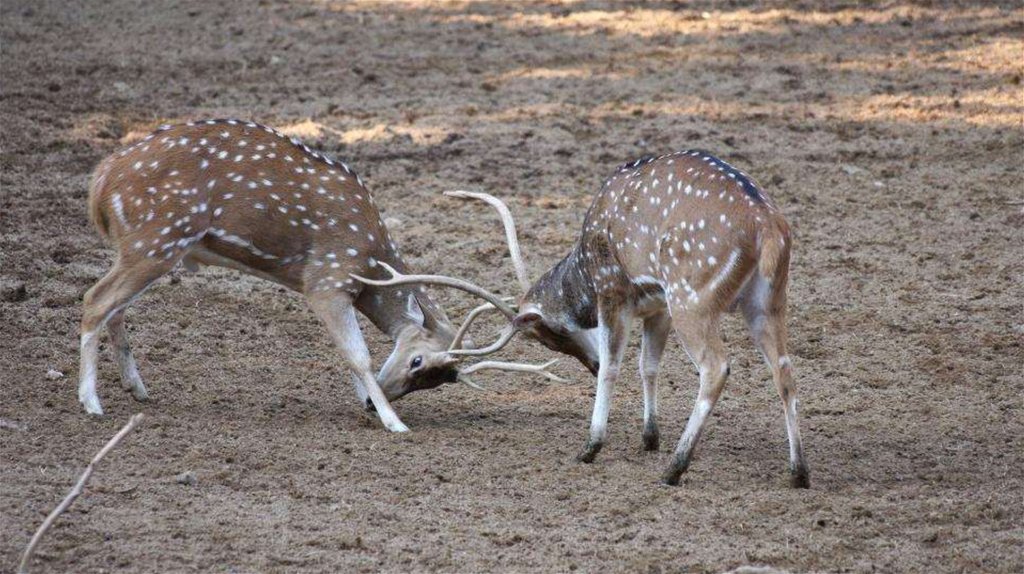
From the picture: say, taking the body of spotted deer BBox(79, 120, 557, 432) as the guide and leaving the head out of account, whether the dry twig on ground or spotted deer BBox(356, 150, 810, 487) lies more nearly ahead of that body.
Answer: the spotted deer

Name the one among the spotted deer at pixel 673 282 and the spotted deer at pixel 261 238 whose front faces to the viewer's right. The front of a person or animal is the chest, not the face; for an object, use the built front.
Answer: the spotted deer at pixel 261 238

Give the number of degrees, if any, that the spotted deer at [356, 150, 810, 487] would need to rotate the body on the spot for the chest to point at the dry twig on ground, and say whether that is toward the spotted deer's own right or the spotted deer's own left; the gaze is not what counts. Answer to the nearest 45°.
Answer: approximately 90° to the spotted deer's own left

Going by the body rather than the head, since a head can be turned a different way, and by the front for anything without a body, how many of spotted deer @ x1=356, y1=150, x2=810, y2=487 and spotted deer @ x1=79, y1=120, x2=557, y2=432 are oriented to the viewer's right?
1

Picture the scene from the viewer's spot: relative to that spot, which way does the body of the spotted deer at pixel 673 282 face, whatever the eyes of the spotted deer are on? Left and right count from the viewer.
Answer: facing away from the viewer and to the left of the viewer

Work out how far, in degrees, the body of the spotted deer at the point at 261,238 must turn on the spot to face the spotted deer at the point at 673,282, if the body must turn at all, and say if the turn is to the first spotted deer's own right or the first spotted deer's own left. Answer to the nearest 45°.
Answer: approximately 45° to the first spotted deer's own right

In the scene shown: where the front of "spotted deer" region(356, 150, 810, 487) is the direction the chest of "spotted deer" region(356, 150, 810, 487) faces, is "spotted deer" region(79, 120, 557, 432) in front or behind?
in front

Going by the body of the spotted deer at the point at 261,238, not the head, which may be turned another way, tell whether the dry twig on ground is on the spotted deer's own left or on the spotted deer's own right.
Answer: on the spotted deer's own right

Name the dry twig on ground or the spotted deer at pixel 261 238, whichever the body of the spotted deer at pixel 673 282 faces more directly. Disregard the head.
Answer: the spotted deer

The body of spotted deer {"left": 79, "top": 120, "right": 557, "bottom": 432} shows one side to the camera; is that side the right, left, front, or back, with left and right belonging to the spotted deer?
right
